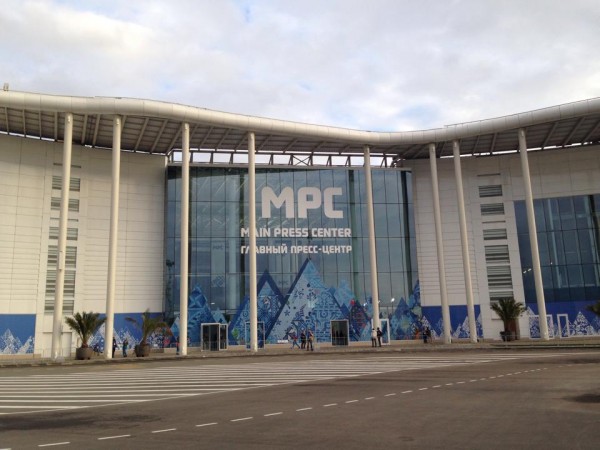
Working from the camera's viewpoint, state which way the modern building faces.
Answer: facing the viewer
